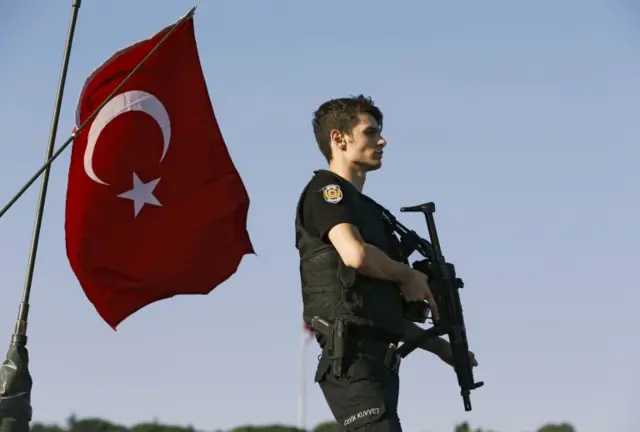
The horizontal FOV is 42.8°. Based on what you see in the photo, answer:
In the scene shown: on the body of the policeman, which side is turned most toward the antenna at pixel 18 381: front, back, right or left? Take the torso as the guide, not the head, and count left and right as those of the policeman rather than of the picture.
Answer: back

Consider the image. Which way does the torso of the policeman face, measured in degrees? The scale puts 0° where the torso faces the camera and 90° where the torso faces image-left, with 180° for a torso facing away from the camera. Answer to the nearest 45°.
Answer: approximately 270°

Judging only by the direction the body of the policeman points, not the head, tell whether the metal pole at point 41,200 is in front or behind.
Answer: behind

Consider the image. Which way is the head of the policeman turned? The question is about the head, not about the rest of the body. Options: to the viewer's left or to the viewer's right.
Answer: to the viewer's right

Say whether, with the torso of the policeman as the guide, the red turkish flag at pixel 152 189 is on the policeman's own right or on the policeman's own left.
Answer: on the policeman's own left
